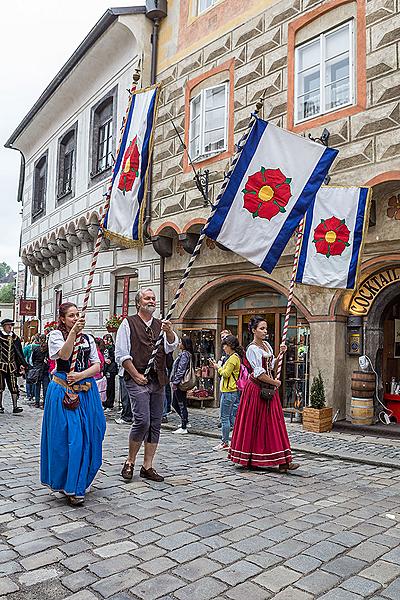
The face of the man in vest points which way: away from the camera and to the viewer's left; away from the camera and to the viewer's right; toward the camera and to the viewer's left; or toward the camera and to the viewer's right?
toward the camera and to the viewer's right

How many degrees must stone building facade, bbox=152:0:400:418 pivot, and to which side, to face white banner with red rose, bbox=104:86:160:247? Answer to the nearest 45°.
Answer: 0° — it already faces it

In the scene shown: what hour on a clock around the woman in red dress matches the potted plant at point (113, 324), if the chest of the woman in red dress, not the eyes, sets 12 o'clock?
The potted plant is roughly at 8 o'clock from the woman in red dress.

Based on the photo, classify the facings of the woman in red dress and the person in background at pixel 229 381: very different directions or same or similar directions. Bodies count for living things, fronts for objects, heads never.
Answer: very different directions

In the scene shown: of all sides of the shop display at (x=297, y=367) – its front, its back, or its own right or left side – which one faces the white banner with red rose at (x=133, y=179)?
front

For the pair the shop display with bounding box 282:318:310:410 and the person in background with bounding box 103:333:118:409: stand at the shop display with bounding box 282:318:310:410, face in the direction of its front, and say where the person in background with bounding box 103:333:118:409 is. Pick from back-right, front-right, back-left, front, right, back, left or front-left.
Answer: front-right
